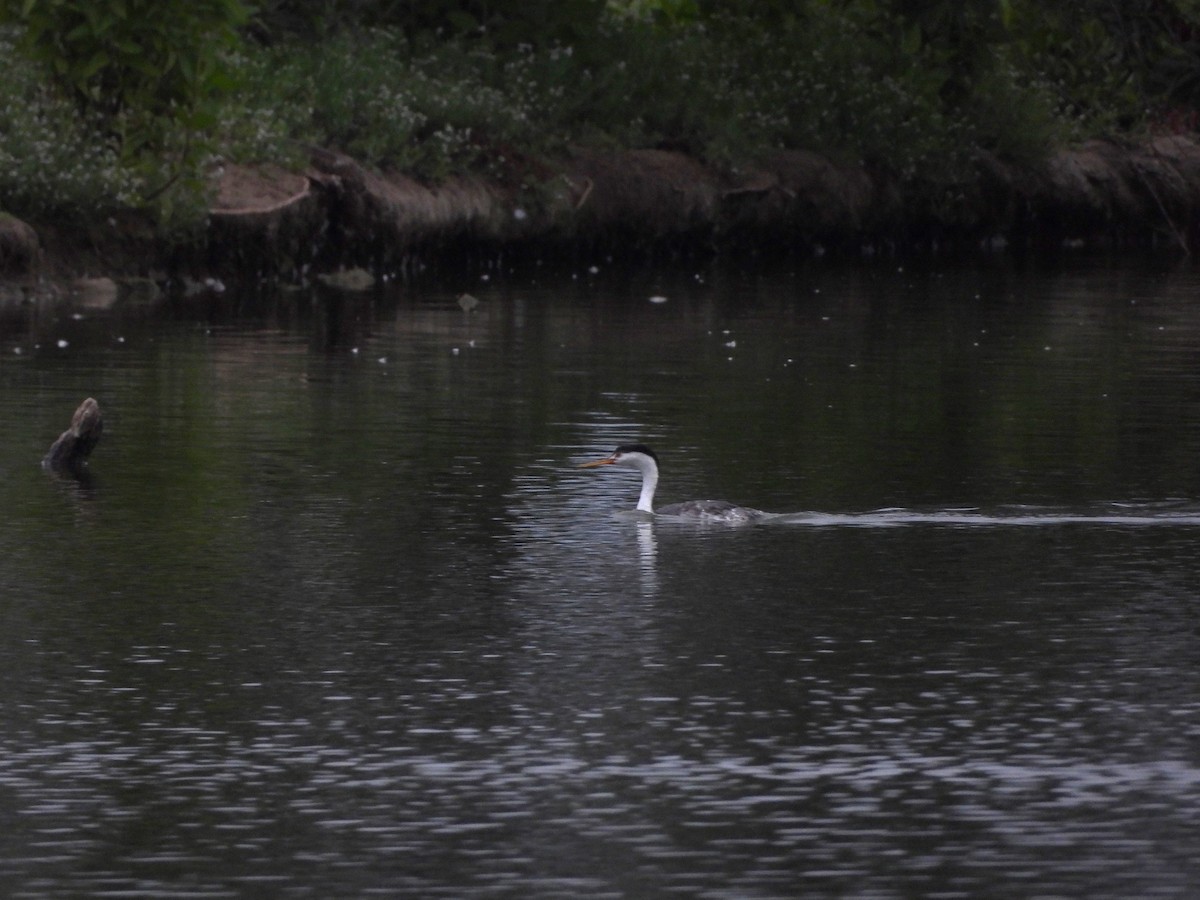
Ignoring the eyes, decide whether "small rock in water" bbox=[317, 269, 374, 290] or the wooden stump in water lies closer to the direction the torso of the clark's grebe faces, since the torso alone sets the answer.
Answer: the wooden stump in water

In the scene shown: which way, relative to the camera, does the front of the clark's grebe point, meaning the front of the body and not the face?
to the viewer's left

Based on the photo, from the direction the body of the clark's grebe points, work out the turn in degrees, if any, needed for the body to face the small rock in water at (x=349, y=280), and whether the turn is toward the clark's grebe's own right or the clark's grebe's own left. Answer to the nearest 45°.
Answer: approximately 90° to the clark's grebe's own right
